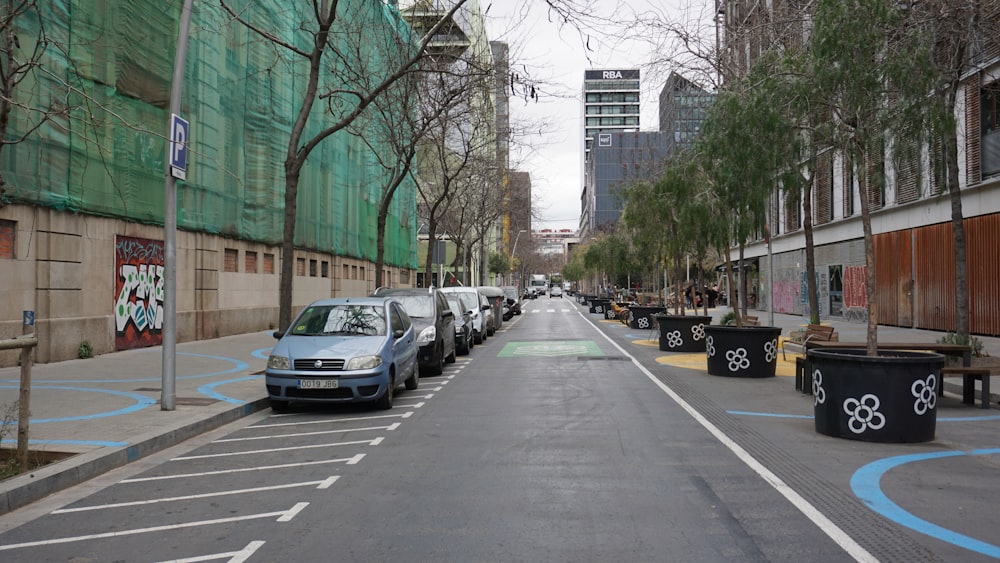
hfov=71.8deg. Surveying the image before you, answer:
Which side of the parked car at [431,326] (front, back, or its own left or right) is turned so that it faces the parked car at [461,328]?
back

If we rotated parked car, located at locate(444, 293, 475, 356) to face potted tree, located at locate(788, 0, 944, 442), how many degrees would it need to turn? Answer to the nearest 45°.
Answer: approximately 45° to its left

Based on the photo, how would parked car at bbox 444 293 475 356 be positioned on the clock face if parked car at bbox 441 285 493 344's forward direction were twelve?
parked car at bbox 444 293 475 356 is roughly at 12 o'clock from parked car at bbox 441 285 493 344.

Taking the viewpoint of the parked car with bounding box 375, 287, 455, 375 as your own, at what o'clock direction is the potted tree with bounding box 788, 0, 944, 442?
The potted tree is roughly at 11 o'clock from the parked car.

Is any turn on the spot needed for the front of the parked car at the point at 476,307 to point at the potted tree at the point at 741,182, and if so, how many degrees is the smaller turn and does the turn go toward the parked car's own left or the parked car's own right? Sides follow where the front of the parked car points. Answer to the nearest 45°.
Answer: approximately 45° to the parked car's own left

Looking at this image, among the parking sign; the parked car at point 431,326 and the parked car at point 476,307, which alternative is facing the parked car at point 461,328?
the parked car at point 476,307

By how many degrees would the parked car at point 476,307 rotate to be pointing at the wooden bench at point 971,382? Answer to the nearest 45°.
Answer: approximately 45° to its left

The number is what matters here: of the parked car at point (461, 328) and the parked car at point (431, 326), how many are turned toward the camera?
2

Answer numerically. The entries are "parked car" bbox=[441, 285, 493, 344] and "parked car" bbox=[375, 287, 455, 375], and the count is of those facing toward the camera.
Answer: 2

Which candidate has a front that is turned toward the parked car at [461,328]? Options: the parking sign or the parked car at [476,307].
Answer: the parked car at [476,307]

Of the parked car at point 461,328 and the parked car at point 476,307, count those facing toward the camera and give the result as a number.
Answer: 2

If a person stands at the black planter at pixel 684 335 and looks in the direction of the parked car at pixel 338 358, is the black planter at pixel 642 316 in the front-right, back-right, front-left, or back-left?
back-right
